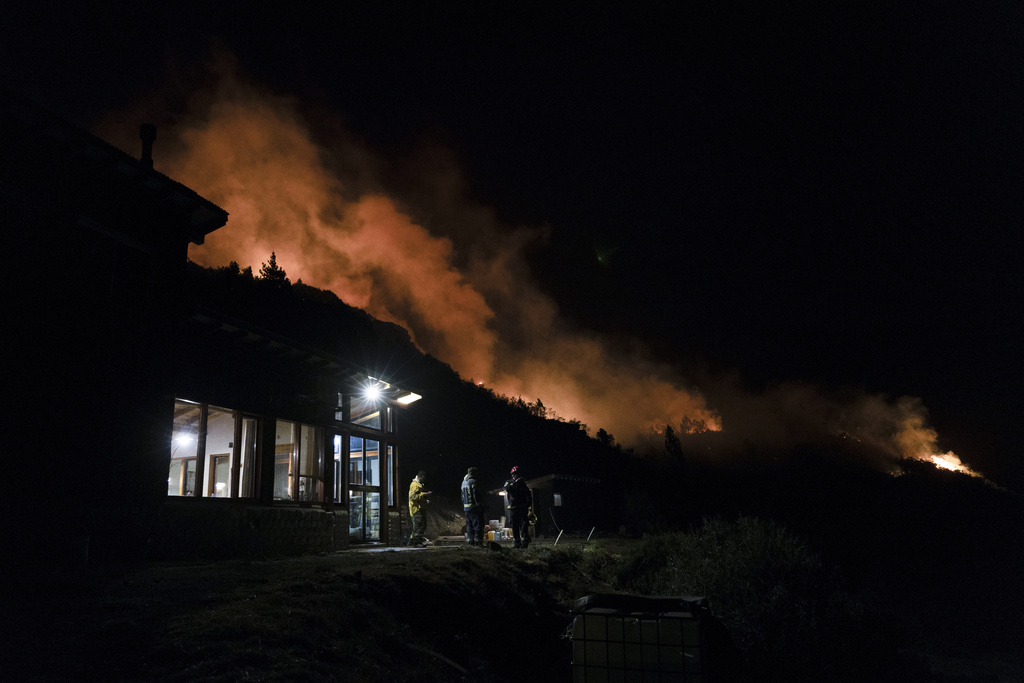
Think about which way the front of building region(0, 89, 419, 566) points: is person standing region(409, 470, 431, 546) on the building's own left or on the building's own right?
on the building's own left

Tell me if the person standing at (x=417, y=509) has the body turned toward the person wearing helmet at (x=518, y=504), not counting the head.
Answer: yes

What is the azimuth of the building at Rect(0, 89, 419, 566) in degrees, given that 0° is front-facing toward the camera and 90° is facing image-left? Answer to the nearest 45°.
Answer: approximately 315°

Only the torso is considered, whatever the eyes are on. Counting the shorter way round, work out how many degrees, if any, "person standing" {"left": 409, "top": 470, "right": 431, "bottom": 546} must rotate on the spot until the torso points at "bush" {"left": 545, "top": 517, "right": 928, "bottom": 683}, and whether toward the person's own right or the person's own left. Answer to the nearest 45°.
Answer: approximately 45° to the person's own right

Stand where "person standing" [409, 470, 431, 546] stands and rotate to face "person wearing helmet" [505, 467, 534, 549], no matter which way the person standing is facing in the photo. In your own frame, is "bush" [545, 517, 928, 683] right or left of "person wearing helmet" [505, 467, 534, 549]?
right

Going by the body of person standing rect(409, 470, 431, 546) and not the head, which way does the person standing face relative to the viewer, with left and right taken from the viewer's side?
facing to the right of the viewer
